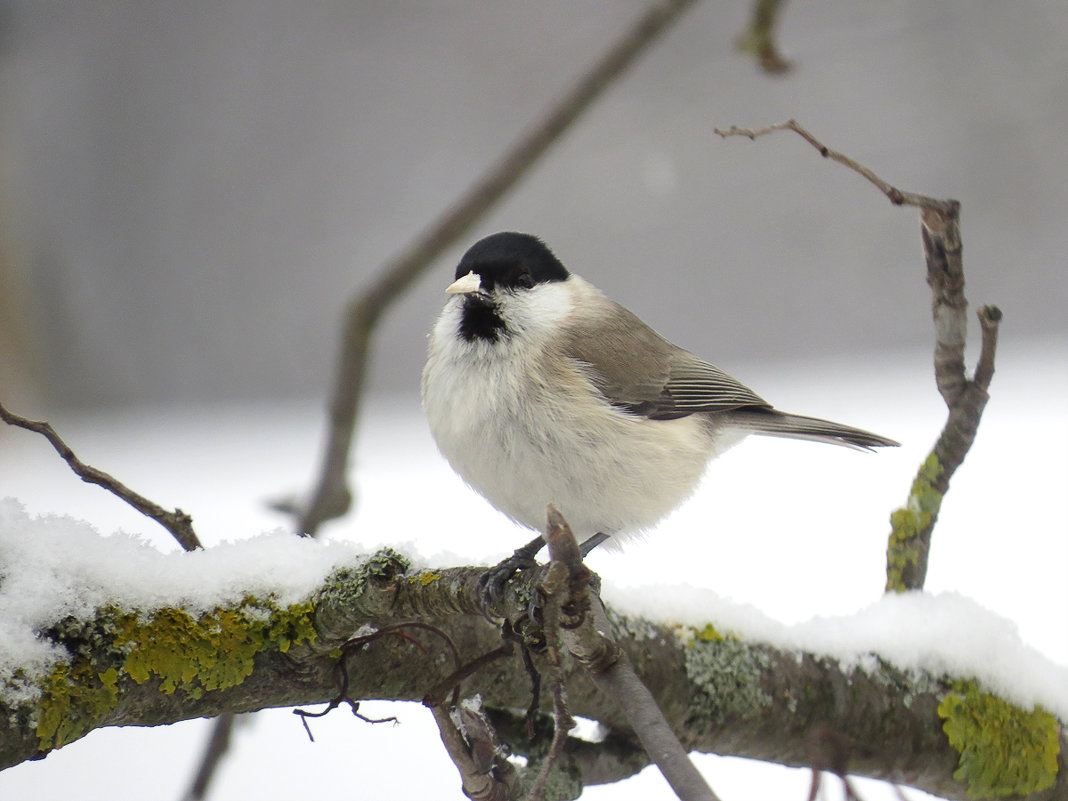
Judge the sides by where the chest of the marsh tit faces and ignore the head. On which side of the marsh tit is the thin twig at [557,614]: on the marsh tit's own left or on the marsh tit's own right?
on the marsh tit's own left

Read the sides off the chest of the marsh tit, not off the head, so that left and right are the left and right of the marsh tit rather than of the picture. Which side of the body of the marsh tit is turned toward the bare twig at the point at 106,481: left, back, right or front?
front

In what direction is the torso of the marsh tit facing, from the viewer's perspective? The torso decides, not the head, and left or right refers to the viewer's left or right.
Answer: facing the viewer and to the left of the viewer

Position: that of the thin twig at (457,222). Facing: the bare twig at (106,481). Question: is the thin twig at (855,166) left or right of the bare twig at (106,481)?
left
